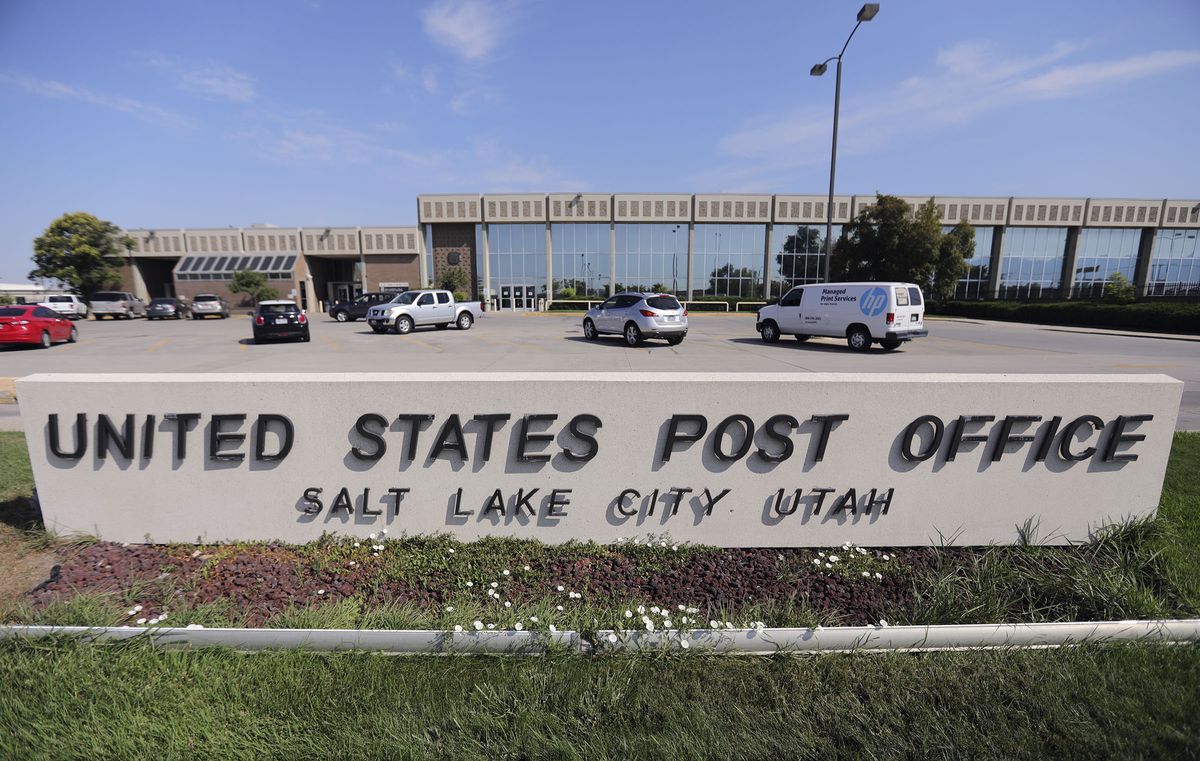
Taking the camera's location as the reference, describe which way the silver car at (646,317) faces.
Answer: facing away from the viewer and to the left of the viewer

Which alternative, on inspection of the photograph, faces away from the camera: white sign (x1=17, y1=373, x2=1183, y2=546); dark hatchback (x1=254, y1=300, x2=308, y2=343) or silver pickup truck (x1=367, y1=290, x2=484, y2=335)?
the dark hatchback

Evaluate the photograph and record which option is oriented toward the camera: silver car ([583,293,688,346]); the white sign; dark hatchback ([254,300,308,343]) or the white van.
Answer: the white sign

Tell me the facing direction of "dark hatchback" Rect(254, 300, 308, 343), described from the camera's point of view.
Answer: facing away from the viewer

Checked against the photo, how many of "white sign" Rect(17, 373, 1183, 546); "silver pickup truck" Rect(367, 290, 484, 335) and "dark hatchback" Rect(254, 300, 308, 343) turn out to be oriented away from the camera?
1

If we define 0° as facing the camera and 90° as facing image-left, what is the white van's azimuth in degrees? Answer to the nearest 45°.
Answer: approximately 135°

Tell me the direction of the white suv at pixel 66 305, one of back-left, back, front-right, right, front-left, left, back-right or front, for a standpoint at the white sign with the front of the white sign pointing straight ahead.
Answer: back-right

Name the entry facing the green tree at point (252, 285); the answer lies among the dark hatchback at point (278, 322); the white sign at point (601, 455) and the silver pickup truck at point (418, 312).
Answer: the dark hatchback

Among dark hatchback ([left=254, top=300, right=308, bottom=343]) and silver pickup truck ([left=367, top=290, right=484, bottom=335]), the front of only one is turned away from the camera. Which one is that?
the dark hatchback

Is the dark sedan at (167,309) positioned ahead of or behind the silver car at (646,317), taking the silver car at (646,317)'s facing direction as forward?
ahead
